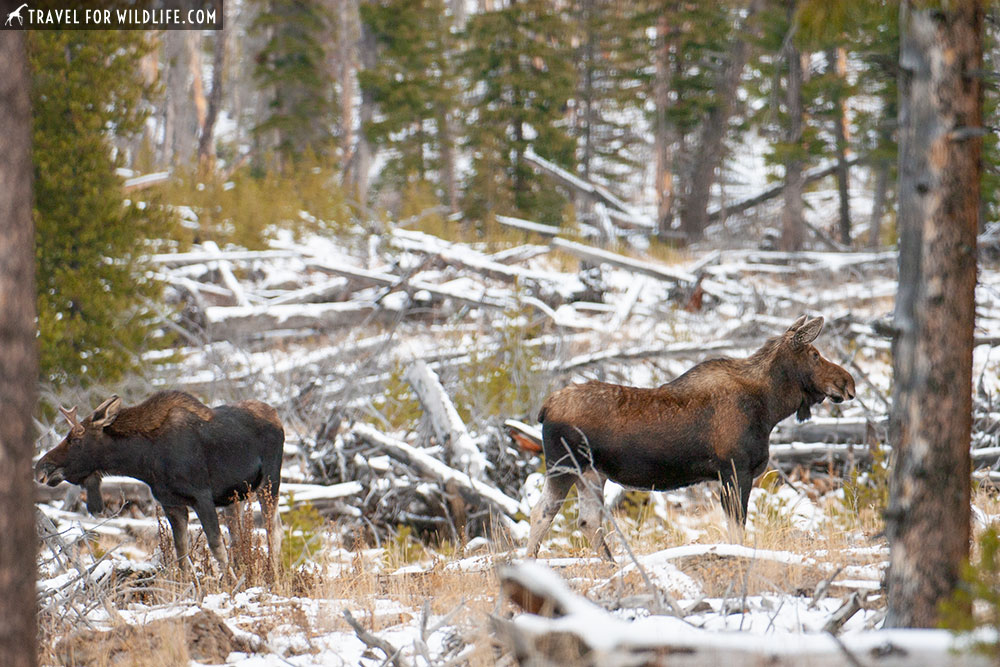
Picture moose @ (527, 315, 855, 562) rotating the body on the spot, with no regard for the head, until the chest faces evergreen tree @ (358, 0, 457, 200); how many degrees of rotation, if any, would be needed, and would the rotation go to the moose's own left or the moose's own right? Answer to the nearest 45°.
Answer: approximately 90° to the moose's own left

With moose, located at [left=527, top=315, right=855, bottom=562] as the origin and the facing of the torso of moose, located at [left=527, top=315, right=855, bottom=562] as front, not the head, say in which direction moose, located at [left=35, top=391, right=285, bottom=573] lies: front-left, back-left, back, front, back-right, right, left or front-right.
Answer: back

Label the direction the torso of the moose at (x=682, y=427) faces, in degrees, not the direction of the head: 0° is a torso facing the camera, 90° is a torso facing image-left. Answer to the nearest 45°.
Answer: approximately 270°

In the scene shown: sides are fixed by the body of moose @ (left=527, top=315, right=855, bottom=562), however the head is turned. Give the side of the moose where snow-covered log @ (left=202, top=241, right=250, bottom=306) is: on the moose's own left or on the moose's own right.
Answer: on the moose's own left

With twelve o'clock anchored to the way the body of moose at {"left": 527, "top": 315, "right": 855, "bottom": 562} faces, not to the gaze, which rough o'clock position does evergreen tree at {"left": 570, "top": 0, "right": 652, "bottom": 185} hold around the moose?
The evergreen tree is roughly at 9 o'clock from the moose.

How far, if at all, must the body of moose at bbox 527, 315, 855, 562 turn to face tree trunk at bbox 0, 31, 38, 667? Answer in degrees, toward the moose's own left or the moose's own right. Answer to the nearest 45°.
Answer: approximately 135° to the moose's own right

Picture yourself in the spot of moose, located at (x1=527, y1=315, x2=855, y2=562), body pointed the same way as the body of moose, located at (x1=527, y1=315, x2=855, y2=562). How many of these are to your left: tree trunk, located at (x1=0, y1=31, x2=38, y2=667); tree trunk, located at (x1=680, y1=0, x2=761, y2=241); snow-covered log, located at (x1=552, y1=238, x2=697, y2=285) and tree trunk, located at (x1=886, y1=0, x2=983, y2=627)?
2

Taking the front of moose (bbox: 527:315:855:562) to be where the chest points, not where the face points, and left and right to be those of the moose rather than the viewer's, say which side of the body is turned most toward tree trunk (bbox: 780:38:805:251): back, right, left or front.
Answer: left

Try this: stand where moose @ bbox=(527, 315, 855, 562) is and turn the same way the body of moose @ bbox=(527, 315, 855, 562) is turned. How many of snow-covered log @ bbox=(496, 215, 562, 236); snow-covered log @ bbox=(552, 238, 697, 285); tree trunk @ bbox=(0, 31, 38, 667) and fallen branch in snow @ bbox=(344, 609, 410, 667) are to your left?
2

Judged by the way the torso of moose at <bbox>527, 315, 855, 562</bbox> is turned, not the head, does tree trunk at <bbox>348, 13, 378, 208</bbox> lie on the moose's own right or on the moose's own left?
on the moose's own left

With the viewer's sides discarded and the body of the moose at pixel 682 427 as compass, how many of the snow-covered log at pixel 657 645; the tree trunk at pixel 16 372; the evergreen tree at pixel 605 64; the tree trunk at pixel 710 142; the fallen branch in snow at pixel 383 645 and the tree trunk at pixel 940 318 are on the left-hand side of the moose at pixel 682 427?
2

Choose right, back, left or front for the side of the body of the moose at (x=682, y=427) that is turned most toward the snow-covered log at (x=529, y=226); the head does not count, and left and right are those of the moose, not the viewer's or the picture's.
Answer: left

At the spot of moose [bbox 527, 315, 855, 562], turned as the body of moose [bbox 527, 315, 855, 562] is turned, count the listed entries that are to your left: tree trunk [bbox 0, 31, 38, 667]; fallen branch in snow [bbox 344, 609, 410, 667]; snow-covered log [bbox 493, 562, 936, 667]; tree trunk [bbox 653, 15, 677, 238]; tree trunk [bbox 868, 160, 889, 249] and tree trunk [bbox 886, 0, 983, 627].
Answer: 2

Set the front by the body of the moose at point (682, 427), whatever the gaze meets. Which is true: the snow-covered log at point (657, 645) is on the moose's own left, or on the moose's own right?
on the moose's own right

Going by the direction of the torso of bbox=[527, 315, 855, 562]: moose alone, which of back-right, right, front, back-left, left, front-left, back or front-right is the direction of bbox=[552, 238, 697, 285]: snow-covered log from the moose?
left
